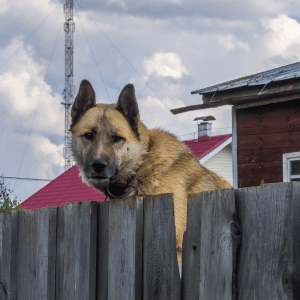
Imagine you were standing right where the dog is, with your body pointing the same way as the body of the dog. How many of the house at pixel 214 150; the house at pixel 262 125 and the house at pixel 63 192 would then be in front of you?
0

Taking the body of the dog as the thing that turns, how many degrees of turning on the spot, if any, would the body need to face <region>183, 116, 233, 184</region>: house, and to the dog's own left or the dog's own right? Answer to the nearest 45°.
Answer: approximately 135° to the dog's own right

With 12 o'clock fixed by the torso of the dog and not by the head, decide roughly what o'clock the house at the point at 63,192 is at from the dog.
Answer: The house is roughly at 4 o'clock from the dog.

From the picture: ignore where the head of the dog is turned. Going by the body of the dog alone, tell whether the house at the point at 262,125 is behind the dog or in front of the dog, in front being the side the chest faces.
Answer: behind

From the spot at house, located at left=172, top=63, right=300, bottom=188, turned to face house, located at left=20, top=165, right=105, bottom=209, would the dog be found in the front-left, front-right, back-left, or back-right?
back-left

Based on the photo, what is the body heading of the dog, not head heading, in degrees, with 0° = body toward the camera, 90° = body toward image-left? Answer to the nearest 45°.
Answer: approximately 45°
